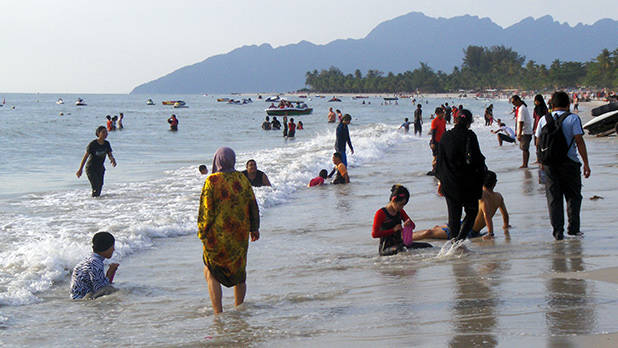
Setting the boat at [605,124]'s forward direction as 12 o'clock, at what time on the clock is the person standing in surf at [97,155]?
The person standing in surf is roughly at 10 o'clock from the boat.

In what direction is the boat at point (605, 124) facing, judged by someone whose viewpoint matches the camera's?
facing to the left of the viewer

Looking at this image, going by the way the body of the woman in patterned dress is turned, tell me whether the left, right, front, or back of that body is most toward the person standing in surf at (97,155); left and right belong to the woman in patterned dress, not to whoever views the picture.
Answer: front

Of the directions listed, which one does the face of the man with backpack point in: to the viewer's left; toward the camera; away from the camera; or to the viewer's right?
away from the camera

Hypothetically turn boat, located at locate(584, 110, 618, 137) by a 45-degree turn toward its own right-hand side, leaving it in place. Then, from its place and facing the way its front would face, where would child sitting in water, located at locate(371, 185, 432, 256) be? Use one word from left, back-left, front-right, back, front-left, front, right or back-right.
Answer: back-left

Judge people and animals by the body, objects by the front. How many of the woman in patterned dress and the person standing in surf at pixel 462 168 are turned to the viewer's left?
0

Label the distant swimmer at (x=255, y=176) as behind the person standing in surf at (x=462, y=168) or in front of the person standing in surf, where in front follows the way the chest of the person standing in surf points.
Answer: in front

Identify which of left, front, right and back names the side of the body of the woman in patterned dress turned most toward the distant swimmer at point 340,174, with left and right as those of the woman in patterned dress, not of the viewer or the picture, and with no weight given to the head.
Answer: front

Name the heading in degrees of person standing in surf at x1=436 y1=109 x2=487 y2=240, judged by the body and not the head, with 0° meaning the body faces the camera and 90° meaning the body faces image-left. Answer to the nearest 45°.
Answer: approximately 180°
